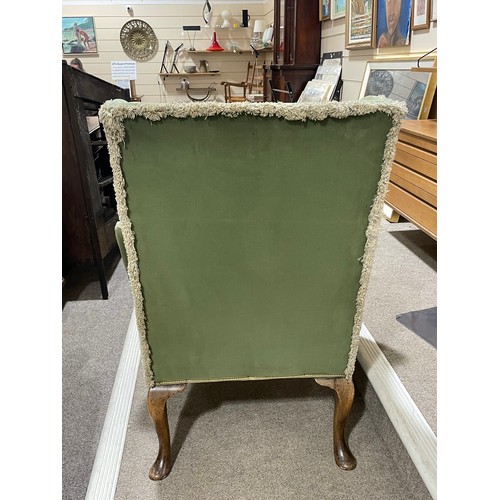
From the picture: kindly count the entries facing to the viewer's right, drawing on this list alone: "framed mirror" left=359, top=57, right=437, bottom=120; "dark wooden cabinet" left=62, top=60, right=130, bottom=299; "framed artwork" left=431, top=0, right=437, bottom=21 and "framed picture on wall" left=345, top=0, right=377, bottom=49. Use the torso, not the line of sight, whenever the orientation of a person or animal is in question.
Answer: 1

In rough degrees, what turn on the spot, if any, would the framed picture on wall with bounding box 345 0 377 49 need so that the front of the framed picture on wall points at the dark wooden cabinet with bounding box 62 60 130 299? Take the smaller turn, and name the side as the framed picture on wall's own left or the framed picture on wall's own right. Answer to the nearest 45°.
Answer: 0° — it already faces it

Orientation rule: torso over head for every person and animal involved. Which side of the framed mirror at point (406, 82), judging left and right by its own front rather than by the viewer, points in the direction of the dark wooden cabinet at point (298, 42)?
right

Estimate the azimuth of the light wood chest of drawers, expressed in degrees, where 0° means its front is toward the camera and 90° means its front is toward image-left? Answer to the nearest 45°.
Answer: approximately 45°

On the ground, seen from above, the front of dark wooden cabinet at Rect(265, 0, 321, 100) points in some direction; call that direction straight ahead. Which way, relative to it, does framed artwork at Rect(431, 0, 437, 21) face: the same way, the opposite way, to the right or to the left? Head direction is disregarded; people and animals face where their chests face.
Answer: the same way

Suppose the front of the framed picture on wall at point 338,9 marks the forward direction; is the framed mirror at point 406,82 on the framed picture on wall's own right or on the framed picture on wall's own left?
on the framed picture on wall's own left

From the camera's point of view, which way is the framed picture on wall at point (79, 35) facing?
toward the camera

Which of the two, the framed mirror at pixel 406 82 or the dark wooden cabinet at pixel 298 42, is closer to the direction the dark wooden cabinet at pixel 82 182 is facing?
the framed mirror

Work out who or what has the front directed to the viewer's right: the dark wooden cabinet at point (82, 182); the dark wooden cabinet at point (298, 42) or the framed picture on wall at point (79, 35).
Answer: the dark wooden cabinet at point (82, 182)

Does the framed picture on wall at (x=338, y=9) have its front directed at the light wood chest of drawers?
no

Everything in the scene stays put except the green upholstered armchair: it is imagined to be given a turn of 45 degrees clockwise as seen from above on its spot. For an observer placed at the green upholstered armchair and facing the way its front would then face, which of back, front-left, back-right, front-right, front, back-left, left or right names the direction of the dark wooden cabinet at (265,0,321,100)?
front-left

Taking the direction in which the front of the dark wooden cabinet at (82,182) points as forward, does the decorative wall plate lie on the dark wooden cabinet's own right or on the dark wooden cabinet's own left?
on the dark wooden cabinet's own left

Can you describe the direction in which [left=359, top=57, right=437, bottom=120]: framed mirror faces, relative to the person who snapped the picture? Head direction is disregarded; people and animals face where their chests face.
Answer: facing the viewer and to the left of the viewer

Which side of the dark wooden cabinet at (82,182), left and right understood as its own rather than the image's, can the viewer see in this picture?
right

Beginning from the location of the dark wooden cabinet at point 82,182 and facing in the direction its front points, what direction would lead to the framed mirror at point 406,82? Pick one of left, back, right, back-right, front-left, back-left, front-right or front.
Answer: front

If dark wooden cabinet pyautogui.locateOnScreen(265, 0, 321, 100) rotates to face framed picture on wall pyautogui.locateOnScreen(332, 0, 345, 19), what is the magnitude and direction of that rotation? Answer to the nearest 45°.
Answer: approximately 90° to its left
